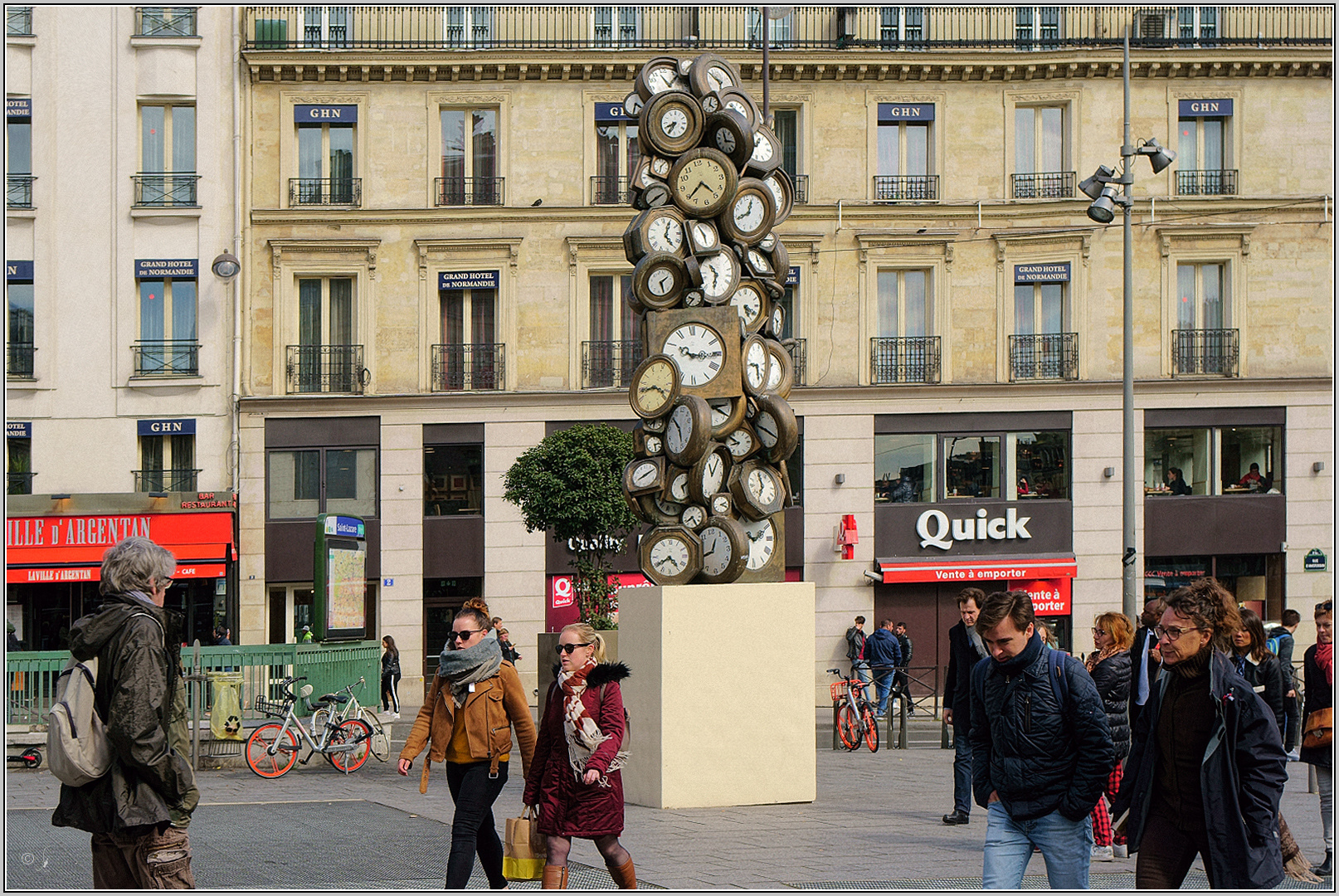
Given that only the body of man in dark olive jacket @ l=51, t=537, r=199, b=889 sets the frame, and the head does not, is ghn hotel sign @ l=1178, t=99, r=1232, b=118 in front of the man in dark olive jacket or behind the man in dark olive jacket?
in front

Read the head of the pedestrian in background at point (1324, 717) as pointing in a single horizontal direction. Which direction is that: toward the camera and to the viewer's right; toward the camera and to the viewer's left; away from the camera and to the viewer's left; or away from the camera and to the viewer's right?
toward the camera and to the viewer's left

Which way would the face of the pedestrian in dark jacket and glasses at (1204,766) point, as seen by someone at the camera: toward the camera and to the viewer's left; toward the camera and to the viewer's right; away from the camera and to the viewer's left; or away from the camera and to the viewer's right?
toward the camera and to the viewer's left

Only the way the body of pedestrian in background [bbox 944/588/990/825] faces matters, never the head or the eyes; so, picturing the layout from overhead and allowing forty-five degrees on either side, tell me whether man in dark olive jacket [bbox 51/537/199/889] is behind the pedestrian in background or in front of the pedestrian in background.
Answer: in front

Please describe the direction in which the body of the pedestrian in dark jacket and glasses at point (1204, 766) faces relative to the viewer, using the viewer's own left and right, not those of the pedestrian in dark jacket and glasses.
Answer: facing the viewer and to the left of the viewer

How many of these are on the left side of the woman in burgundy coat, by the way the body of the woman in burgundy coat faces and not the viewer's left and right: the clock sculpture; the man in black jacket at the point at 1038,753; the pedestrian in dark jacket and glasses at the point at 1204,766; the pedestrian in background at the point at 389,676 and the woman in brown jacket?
2

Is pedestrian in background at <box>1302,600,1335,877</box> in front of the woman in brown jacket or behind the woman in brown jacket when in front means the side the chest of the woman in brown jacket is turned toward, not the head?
behind

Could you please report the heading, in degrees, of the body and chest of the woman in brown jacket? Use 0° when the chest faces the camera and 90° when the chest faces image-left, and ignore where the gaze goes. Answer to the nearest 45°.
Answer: approximately 45°
